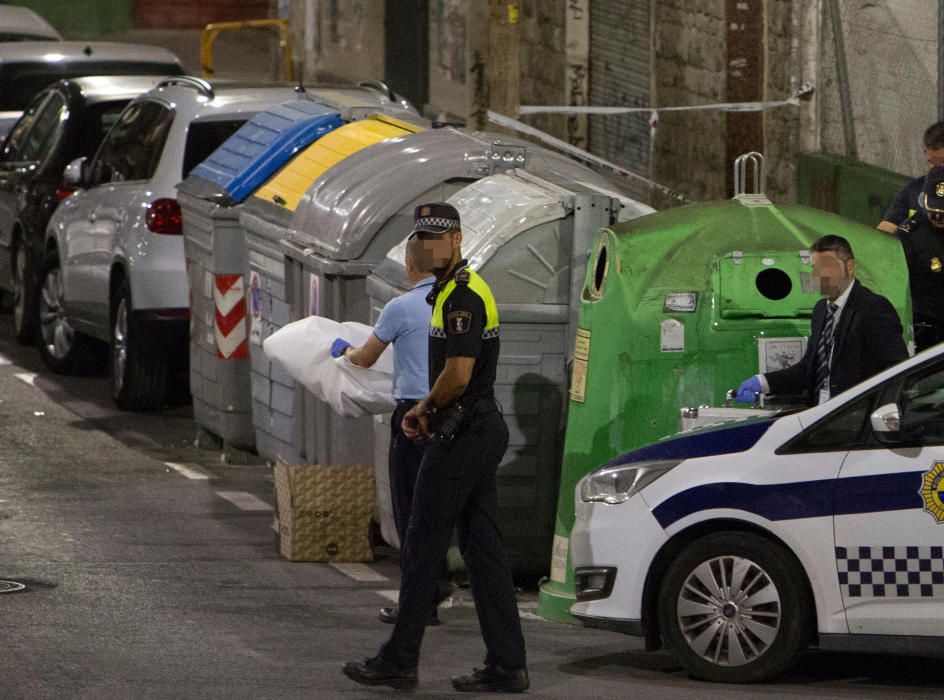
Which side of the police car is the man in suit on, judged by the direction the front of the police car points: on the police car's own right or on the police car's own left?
on the police car's own right

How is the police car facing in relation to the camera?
to the viewer's left

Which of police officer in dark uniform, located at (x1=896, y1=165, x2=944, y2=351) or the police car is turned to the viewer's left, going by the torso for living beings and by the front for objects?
the police car

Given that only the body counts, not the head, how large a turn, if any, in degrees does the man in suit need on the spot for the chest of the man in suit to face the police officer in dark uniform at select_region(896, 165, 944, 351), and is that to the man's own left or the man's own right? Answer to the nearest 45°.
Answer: approximately 135° to the man's own right

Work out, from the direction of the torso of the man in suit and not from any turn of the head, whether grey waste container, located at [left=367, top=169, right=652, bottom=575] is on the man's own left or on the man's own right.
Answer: on the man's own right

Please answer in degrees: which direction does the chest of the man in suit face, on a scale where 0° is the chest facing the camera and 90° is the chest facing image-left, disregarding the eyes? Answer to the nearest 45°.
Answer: approximately 45°

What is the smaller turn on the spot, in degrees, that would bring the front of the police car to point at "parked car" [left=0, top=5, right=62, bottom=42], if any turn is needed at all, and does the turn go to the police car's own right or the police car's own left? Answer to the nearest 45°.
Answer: approximately 45° to the police car's own right

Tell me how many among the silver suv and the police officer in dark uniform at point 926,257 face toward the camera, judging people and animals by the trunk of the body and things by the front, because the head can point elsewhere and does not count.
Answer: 1

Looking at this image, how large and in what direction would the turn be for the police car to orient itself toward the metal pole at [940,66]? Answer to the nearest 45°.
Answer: approximately 90° to its right

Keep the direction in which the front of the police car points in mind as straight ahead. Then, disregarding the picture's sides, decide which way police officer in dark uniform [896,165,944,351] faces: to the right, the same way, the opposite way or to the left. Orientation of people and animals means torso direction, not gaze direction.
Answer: to the left
